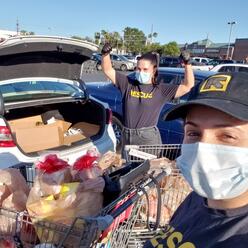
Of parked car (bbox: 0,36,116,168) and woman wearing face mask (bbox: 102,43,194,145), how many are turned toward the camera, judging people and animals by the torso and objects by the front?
1

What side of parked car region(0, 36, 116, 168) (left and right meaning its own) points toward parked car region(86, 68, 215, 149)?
right

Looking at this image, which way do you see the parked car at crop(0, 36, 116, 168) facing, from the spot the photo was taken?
facing away from the viewer and to the left of the viewer

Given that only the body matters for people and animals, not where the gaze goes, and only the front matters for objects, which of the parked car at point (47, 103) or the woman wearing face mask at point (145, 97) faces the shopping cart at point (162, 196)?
the woman wearing face mask

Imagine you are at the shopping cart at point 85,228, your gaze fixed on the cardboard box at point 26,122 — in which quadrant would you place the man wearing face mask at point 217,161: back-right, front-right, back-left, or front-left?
back-right

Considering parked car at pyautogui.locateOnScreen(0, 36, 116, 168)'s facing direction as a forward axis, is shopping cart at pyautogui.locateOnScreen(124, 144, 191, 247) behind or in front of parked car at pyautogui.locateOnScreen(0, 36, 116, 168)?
behind

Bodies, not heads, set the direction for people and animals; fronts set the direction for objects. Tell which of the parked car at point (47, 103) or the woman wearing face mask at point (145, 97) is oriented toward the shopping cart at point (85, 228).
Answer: the woman wearing face mask

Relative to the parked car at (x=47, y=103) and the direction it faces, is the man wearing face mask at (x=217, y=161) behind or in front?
behind

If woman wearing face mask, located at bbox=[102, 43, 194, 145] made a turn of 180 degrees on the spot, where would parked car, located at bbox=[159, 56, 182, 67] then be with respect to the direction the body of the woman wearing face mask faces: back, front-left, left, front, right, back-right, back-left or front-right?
front

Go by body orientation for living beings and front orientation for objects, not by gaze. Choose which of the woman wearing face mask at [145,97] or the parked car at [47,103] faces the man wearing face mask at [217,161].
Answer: the woman wearing face mask

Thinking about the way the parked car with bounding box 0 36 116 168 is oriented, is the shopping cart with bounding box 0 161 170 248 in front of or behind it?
behind

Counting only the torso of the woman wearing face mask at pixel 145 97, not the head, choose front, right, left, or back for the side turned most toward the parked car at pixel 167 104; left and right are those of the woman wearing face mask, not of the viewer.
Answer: back

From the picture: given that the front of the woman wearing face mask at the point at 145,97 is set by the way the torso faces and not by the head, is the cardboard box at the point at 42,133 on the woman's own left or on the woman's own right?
on the woman's own right

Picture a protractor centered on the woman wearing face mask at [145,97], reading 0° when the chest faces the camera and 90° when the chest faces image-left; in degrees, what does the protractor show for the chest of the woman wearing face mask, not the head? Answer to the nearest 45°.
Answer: approximately 0°
